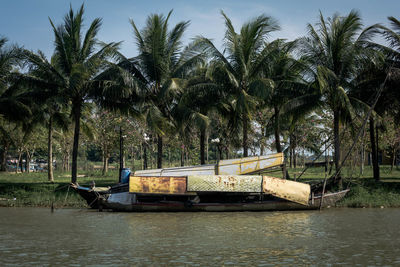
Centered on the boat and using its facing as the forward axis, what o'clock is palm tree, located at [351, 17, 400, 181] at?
The palm tree is roughly at 5 o'clock from the boat.

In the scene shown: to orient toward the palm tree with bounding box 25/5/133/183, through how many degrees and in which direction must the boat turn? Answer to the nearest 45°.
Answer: approximately 45° to its right

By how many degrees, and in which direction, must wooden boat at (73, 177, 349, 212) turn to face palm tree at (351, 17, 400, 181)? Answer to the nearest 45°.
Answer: approximately 180°

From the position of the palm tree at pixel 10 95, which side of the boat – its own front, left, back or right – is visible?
front

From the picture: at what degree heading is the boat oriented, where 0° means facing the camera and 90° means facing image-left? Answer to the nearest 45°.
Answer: approximately 90°
